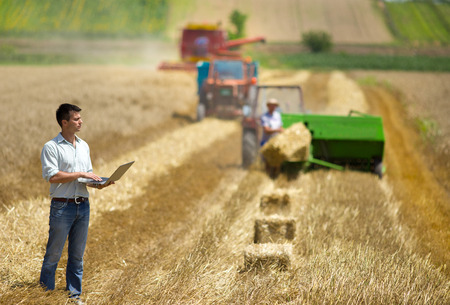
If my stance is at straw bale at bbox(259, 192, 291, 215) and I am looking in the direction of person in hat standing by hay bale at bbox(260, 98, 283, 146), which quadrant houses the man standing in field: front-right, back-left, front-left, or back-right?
back-left

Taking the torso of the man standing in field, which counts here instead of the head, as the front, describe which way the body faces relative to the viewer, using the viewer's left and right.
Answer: facing the viewer and to the right of the viewer

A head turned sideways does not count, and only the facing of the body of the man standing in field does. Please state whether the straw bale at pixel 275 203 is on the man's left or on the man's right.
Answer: on the man's left

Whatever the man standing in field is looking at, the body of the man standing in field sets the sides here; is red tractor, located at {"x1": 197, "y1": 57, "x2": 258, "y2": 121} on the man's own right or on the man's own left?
on the man's own left

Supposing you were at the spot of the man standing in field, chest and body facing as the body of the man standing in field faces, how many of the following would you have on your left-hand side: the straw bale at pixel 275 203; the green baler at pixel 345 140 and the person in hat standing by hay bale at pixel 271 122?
3

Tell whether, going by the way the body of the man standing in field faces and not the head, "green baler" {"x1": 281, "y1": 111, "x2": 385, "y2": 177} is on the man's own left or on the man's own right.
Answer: on the man's own left

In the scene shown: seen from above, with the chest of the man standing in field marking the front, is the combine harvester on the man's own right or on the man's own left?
on the man's own left

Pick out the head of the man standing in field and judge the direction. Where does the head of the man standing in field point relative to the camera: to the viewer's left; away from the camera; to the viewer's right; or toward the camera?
to the viewer's right

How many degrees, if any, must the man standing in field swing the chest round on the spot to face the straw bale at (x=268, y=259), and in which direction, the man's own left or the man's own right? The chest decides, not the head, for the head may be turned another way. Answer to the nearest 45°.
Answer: approximately 45° to the man's own left

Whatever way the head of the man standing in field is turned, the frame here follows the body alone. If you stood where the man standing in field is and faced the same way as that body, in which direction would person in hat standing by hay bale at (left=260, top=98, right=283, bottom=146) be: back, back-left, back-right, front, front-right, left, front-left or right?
left

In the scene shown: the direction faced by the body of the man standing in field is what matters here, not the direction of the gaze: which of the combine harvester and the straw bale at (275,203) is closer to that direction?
the straw bale

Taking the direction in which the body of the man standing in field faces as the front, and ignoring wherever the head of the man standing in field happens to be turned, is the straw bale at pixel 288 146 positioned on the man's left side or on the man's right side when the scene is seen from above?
on the man's left side
